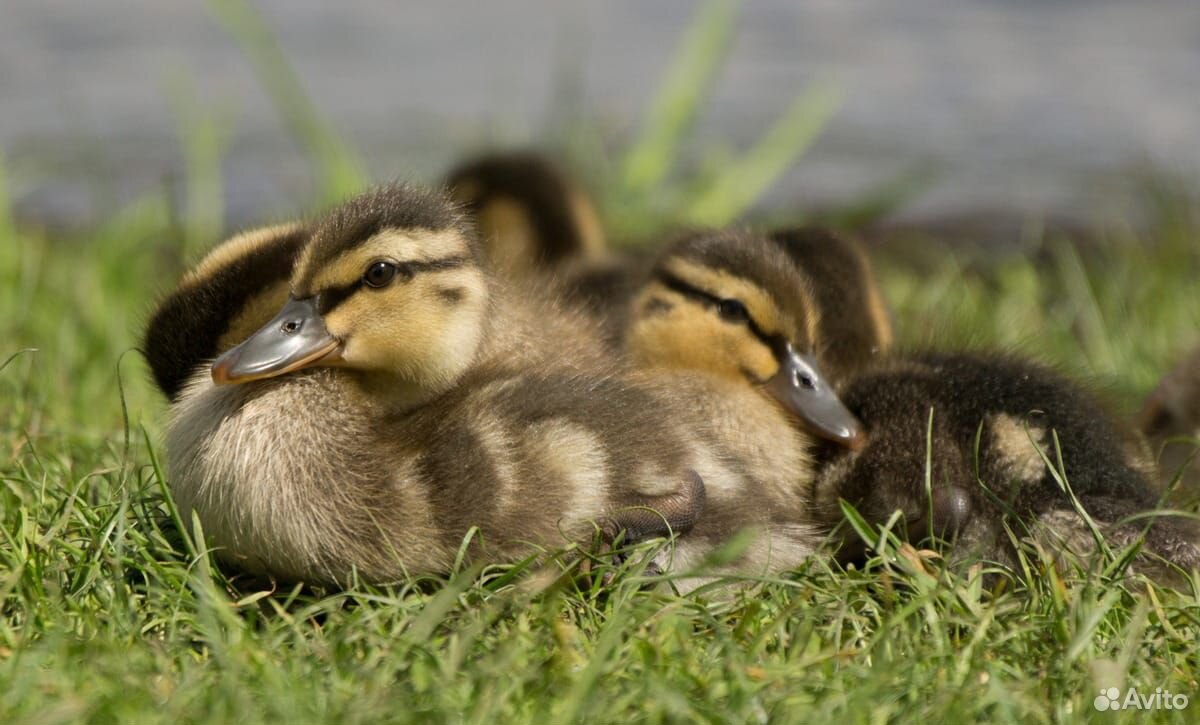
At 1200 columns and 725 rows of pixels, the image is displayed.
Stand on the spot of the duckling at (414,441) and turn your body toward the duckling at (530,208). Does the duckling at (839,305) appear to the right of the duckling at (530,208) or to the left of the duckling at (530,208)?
right

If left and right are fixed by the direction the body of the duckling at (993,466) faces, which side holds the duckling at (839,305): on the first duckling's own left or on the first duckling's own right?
on the first duckling's own right

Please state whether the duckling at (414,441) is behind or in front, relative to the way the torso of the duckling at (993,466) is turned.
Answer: in front

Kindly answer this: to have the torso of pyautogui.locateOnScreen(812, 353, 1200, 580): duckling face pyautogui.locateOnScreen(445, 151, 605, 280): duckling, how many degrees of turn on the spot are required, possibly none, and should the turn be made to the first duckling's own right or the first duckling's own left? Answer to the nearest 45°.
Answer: approximately 45° to the first duckling's own right

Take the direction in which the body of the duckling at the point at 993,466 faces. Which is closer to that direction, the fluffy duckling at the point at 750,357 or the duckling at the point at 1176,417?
the fluffy duckling

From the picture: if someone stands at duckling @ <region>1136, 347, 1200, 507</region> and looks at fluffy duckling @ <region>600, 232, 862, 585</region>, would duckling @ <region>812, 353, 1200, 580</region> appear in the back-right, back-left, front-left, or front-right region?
front-left

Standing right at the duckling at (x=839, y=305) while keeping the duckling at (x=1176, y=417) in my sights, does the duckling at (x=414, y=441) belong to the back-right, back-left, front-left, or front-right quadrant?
back-right

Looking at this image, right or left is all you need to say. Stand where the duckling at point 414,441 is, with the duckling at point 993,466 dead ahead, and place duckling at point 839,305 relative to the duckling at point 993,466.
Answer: left

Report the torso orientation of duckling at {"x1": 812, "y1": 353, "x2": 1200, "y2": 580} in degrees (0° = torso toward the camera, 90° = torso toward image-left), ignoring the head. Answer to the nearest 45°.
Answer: approximately 90°
